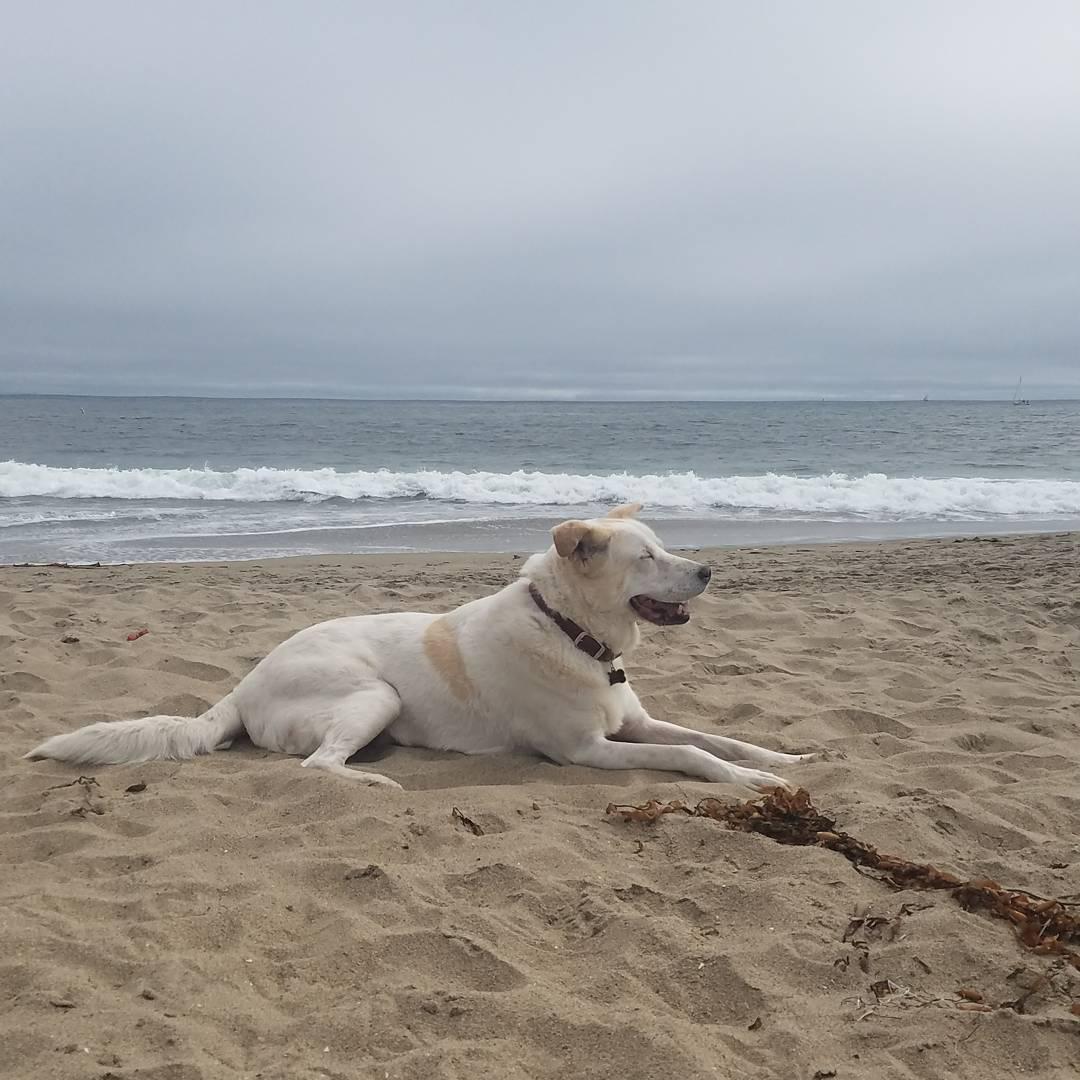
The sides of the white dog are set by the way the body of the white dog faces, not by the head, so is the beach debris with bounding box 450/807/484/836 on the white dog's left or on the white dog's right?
on the white dog's right

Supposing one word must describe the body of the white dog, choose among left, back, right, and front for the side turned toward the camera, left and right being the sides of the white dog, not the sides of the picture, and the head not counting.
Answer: right

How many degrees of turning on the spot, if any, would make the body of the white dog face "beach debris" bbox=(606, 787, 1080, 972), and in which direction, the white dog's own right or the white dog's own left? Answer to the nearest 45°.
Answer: approximately 45° to the white dog's own right
